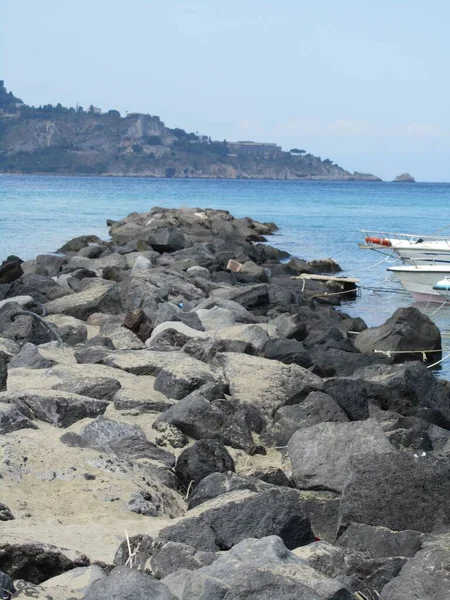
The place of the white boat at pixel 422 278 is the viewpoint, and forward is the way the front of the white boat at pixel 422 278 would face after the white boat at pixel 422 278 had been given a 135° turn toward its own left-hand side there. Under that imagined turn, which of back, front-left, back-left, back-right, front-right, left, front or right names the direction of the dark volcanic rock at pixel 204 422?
front-right

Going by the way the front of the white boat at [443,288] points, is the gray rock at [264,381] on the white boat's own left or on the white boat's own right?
on the white boat's own left

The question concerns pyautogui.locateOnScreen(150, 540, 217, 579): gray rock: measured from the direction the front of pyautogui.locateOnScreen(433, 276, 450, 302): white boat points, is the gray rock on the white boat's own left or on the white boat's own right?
on the white boat's own left

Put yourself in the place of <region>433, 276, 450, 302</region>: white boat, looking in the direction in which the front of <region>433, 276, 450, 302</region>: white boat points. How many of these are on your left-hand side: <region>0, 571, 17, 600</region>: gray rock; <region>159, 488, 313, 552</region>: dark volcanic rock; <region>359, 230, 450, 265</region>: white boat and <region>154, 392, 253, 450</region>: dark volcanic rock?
3

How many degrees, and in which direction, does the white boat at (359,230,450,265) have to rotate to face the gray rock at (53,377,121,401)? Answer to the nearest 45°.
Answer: approximately 90° to its left

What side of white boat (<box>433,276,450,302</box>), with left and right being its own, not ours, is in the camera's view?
left

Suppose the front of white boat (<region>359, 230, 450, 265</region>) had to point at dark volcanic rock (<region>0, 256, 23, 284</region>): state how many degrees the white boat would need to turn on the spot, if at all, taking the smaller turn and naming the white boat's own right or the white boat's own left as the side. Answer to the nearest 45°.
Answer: approximately 45° to the white boat's own left

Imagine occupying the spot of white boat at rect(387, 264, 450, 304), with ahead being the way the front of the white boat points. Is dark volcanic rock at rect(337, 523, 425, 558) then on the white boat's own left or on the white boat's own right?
on the white boat's own left

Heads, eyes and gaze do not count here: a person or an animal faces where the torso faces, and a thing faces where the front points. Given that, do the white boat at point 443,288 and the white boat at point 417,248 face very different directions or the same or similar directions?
same or similar directions

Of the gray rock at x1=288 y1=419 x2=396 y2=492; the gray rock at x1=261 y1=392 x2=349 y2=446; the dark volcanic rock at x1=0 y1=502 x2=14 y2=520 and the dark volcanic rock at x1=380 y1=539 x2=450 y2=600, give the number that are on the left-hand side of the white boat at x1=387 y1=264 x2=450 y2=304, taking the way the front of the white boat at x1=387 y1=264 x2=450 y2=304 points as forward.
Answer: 4

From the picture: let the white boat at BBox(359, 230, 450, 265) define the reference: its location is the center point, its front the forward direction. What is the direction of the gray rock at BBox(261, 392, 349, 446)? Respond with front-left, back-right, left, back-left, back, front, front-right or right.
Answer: left

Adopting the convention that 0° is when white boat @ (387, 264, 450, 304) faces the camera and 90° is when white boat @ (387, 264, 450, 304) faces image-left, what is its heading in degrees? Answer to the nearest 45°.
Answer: approximately 90°

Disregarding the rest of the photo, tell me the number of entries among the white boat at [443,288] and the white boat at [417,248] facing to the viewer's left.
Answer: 2

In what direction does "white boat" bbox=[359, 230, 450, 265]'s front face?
to the viewer's left

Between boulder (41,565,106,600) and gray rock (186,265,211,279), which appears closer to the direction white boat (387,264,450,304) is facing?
the gray rock

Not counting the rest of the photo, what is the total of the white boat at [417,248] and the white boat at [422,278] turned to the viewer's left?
2

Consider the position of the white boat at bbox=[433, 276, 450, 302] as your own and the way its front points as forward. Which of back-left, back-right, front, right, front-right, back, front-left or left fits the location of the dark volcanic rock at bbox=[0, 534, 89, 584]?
left
